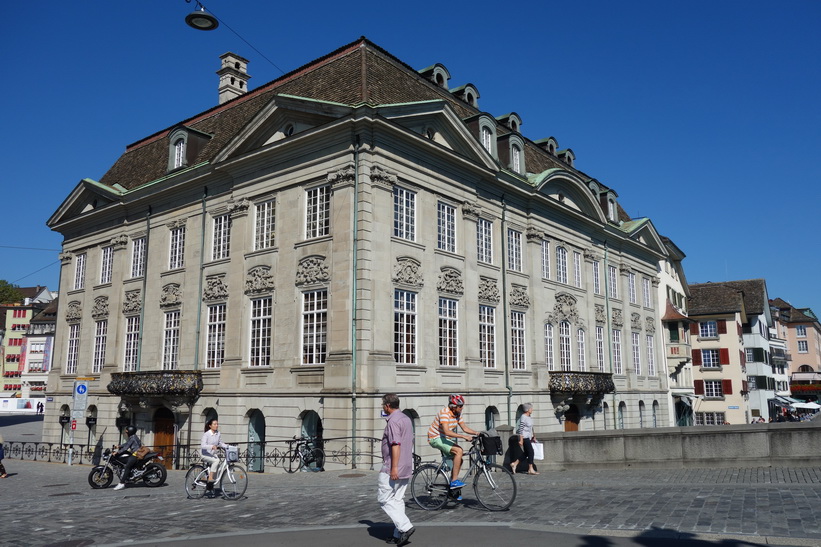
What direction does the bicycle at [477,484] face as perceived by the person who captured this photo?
facing to the right of the viewer

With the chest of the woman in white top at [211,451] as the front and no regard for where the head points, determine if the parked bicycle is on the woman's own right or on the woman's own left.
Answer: on the woman's own left

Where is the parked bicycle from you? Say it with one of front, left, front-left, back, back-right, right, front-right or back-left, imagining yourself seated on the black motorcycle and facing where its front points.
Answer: back-right

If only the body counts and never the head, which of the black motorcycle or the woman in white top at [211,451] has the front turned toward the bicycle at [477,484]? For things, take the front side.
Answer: the woman in white top

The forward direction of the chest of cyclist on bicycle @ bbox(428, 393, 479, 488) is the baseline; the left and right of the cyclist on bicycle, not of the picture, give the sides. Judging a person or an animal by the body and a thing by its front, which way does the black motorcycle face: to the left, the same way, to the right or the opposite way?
the opposite way

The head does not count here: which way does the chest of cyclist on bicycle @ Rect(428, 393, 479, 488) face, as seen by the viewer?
to the viewer's right

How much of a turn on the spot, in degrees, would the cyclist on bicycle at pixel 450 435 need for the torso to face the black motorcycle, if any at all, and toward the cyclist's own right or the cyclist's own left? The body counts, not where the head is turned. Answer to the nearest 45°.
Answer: approximately 135° to the cyclist's own left

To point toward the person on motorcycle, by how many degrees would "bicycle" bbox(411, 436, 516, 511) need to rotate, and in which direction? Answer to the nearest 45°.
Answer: approximately 135° to its left

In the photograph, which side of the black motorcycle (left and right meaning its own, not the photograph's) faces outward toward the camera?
left

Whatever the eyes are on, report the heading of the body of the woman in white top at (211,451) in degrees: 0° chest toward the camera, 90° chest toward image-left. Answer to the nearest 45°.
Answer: approximately 315°
